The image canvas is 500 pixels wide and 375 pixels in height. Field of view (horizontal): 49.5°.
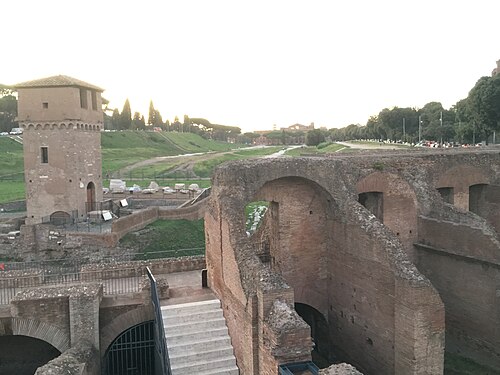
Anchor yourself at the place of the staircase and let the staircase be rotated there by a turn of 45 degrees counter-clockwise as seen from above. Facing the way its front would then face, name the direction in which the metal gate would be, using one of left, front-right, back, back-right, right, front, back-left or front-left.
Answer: back

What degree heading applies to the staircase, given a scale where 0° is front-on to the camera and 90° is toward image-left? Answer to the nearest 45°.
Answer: approximately 0°

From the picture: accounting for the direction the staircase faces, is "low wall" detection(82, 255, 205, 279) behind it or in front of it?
behind

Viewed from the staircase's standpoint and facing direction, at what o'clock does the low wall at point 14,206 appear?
The low wall is roughly at 5 o'clock from the staircase.

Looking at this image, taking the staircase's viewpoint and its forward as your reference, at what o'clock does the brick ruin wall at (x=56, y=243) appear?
The brick ruin wall is roughly at 5 o'clock from the staircase.

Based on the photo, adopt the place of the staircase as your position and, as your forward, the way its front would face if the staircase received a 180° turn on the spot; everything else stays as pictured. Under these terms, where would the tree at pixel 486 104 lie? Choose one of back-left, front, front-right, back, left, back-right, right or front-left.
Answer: front-right

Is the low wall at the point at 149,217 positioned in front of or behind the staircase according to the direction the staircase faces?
behind

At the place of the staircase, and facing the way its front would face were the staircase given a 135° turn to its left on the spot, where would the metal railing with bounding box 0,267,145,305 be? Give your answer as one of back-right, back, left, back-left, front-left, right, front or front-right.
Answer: left
